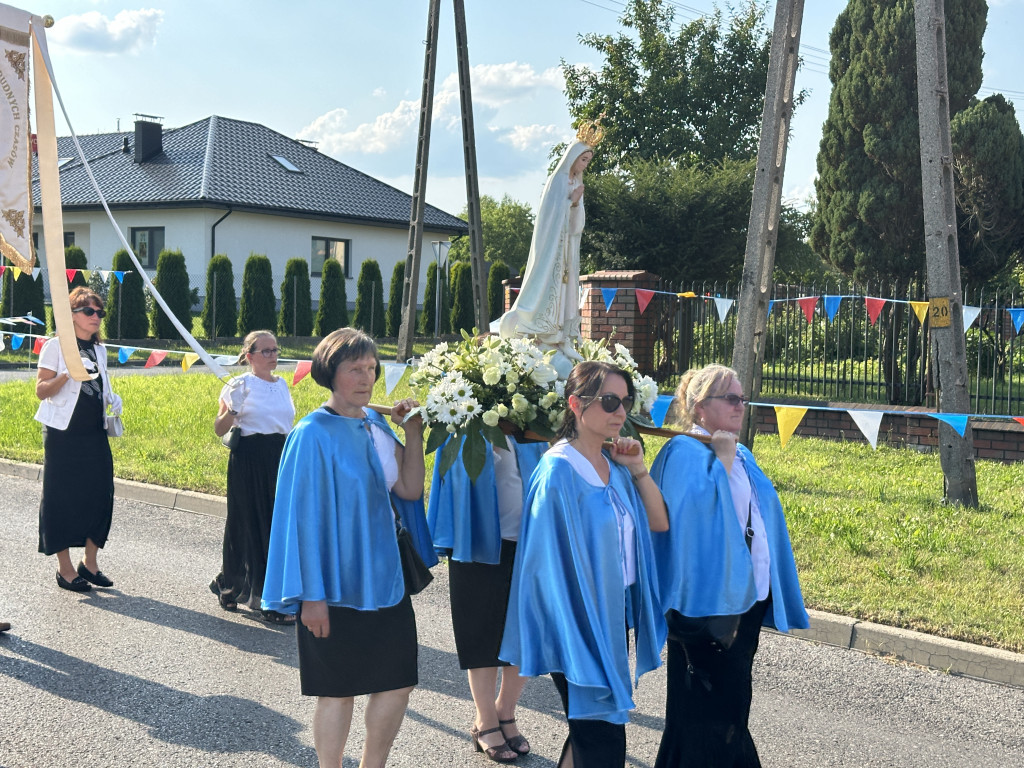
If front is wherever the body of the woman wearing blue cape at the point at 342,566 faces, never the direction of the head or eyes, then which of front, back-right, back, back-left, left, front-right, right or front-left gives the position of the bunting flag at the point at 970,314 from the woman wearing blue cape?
left

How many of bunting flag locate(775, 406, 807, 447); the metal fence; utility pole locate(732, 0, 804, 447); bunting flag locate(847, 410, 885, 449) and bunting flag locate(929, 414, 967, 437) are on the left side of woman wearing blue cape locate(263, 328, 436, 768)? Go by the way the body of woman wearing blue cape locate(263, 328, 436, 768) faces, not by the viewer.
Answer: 5

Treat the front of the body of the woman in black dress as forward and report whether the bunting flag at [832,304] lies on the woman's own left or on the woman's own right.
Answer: on the woman's own left

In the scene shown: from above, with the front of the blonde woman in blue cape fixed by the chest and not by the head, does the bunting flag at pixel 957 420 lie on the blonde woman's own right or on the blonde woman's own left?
on the blonde woman's own left

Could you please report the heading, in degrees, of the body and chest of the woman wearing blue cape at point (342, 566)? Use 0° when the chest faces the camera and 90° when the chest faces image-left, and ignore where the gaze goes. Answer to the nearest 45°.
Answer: approximately 315°

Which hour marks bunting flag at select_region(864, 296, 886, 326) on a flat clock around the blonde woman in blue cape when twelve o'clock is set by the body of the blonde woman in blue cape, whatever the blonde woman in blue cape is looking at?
The bunting flag is roughly at 8 o'clock from the blonde woman in blue cape.

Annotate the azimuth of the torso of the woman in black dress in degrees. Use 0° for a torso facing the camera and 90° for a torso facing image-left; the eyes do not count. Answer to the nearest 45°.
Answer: approximately 315°
